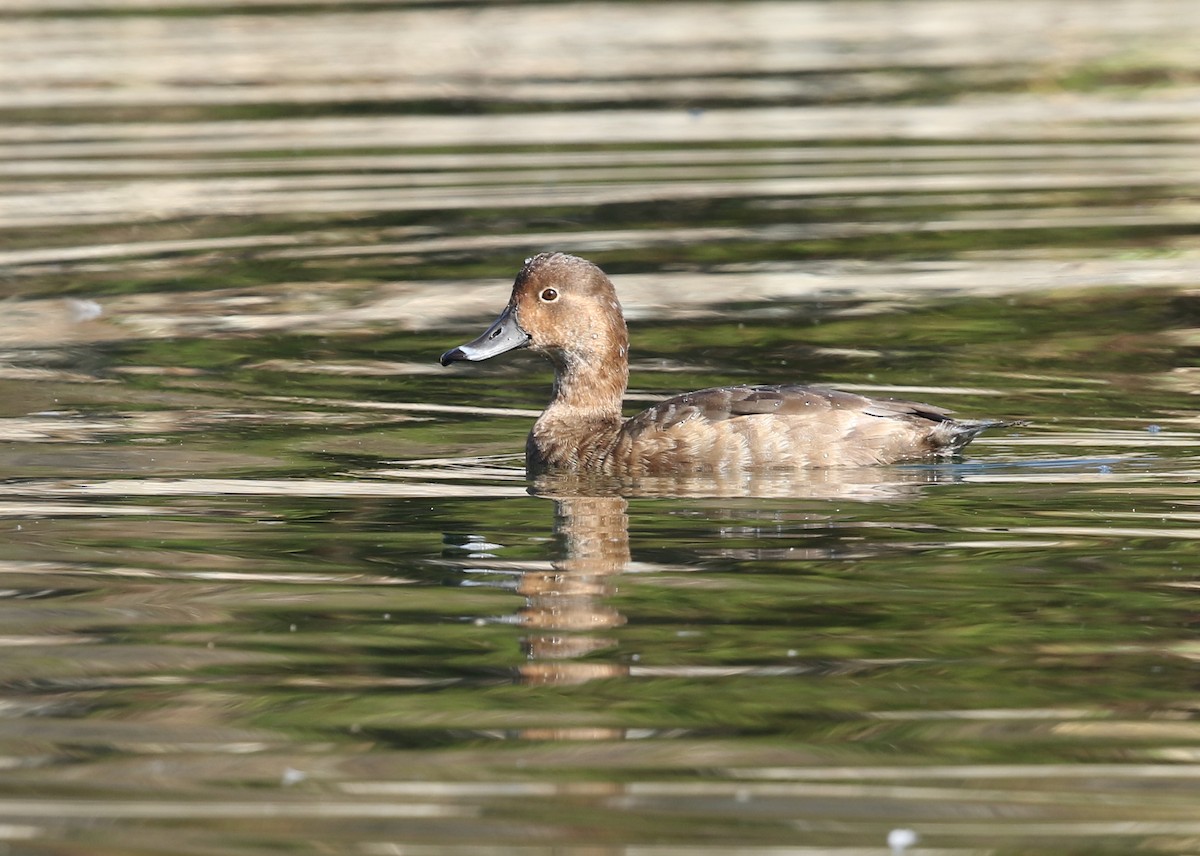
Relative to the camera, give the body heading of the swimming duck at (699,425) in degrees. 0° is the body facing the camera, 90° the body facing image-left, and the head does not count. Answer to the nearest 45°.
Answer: approximately 90°
